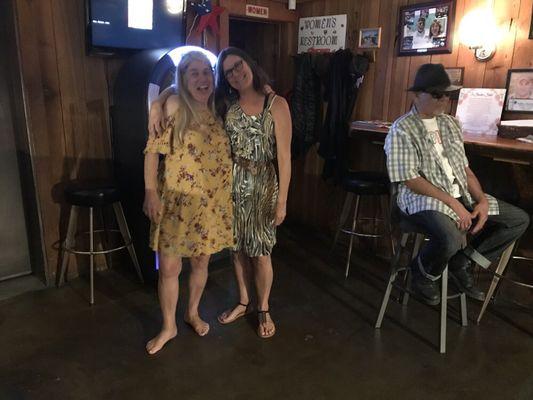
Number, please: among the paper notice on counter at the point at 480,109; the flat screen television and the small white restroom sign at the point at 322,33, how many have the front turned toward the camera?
3

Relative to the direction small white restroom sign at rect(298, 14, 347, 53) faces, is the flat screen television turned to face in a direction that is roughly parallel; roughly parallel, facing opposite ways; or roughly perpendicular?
roughly parallel

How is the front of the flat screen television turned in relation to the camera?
facing the viewer

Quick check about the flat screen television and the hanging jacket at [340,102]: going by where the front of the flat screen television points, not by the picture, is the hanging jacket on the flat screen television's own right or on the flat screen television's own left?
on the flat screen television's own left

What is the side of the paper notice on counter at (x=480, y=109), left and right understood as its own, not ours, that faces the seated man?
front

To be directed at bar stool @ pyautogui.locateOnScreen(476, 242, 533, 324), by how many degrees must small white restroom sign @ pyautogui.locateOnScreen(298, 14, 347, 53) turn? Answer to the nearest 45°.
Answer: approximately 45° to its left

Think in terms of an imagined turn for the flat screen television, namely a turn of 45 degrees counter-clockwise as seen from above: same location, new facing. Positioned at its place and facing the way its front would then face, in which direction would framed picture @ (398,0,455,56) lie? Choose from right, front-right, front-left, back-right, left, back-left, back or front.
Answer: front-left

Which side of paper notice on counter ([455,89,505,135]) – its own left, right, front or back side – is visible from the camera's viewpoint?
front

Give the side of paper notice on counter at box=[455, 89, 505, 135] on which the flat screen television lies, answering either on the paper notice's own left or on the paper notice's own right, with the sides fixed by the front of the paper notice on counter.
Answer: on the paper notice's own right

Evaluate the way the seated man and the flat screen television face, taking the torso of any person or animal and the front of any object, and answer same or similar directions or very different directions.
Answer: same or similar directions
